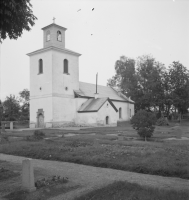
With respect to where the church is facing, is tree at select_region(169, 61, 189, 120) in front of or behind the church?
behind

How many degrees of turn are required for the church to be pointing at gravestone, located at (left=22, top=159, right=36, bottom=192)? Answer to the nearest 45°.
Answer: approximately 45° to its left

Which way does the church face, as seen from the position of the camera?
facing the viewer and to the left of the viewer

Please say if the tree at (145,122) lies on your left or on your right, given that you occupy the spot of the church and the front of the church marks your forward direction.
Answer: on your left
